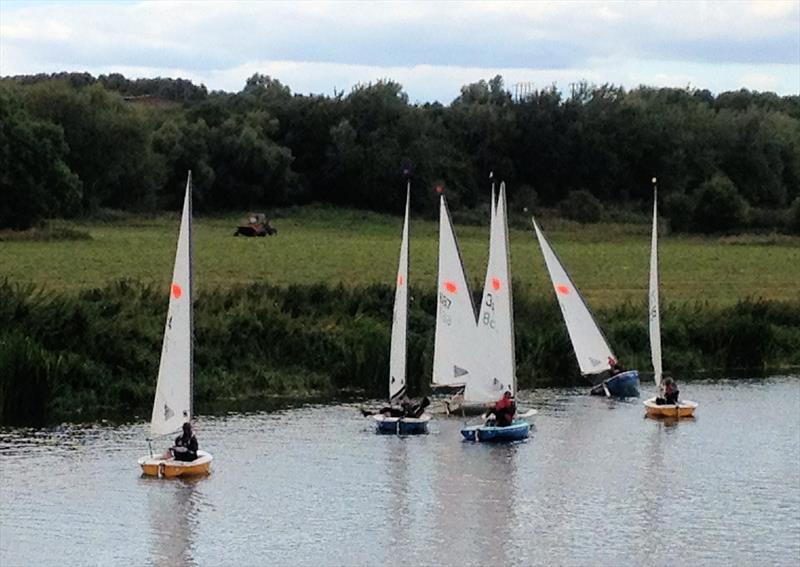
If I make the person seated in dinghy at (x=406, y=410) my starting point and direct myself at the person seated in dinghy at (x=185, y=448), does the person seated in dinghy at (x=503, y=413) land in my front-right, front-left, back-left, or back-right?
back-left

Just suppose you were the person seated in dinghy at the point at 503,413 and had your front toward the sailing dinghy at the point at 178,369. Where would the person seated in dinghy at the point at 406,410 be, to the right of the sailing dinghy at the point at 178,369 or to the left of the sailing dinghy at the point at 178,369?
right
